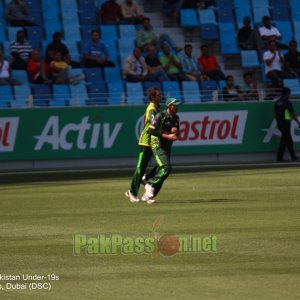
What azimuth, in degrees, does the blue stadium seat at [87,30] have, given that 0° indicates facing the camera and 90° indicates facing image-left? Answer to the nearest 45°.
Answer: approximately 0°

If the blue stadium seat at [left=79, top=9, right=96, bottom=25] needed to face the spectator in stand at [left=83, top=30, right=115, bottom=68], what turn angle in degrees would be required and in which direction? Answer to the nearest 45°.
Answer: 0° — it already faces them

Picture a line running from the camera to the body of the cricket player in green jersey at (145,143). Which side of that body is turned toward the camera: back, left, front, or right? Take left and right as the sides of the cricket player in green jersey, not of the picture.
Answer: right

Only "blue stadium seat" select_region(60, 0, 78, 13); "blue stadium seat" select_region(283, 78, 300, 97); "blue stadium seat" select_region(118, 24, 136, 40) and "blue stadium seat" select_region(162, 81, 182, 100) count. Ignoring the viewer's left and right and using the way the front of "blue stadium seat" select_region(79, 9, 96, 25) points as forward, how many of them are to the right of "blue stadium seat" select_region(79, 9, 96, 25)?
1

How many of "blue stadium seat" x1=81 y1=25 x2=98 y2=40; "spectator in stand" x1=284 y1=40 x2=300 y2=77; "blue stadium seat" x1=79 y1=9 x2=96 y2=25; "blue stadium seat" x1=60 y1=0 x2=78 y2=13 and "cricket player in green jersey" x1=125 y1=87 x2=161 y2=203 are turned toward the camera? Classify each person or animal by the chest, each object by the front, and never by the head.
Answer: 4

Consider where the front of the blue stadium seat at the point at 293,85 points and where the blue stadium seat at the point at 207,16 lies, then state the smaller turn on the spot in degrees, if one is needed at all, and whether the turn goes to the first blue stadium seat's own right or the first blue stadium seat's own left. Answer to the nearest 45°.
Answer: approximately 135° to the first blue stadium seat's own right

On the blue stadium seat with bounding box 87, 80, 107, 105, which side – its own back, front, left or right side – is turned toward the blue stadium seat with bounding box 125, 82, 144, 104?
left

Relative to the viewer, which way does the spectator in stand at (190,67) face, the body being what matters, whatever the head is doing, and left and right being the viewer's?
facing the viewer and to the right of the viewer

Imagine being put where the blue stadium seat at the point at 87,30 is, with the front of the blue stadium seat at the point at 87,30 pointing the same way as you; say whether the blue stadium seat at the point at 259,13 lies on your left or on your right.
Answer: on your left

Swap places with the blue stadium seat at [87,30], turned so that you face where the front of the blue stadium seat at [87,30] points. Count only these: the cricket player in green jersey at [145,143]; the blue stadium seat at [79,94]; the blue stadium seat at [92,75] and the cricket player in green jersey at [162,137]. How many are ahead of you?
4

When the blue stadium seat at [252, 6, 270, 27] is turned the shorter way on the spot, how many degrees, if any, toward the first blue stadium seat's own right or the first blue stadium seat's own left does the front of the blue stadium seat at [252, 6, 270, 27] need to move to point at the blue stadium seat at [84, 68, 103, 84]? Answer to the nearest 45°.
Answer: approximately 45° to the first blue stadium seat's own right

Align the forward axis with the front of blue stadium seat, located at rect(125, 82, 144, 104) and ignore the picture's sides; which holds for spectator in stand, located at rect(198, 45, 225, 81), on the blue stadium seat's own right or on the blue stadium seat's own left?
on the blue stadium seat's own left

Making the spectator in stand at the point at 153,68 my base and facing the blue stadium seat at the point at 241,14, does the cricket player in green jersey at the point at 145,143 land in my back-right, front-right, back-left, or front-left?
back-right

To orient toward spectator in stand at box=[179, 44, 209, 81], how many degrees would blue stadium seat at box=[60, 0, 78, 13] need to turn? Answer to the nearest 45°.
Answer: approximately 90° to its left
